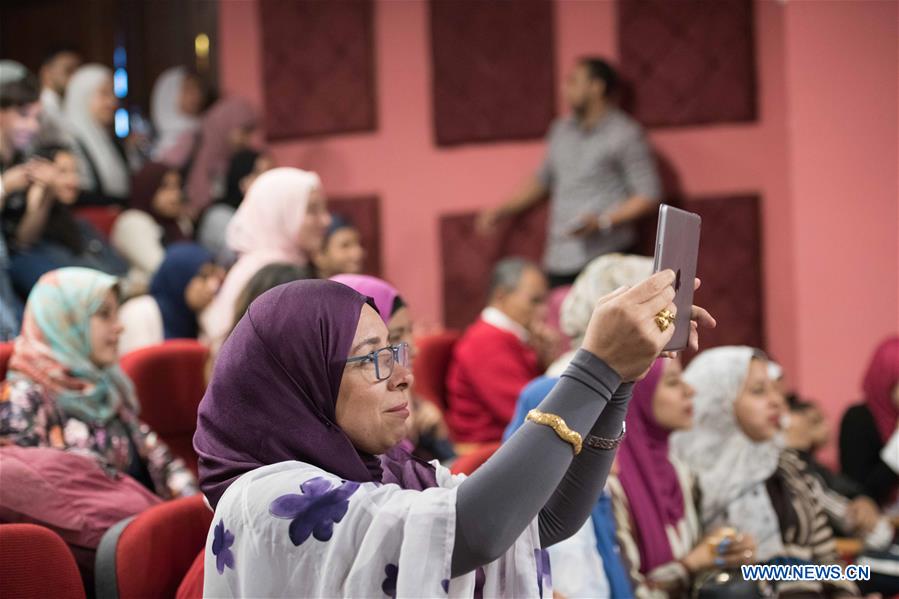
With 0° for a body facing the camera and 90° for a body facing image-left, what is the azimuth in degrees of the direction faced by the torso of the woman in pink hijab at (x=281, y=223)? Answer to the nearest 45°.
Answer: approximately 270°

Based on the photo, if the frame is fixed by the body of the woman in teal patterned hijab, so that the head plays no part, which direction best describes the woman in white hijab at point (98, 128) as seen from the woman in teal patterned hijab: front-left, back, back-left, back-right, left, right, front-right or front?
back-left

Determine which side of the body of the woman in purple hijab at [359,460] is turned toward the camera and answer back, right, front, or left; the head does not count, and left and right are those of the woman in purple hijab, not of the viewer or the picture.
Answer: right

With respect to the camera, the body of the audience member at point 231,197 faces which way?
to the viewer's right

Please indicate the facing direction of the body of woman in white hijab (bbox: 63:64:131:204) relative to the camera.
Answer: to the viewer's right

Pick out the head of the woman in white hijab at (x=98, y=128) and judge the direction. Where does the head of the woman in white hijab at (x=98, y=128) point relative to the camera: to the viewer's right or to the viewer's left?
to the viewer's right

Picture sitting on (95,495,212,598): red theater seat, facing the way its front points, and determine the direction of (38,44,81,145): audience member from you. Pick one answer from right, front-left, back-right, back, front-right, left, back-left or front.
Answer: back-left

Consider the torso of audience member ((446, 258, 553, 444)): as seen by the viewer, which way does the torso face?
to the viewer's right

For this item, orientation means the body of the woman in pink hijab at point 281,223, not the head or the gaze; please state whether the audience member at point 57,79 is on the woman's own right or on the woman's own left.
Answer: on the woman's own left

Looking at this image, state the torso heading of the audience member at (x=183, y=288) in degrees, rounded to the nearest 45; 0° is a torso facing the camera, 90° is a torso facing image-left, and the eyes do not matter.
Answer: approximately 270°

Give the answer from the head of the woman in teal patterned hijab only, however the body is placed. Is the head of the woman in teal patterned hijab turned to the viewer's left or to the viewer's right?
to the viewer's right
